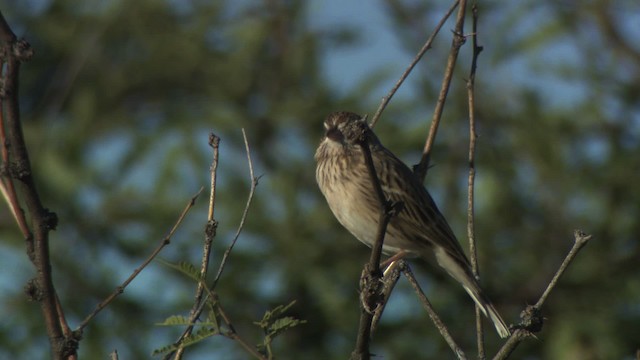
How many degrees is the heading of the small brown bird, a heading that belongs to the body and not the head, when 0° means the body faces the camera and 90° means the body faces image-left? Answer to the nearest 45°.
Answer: approximately 45°
